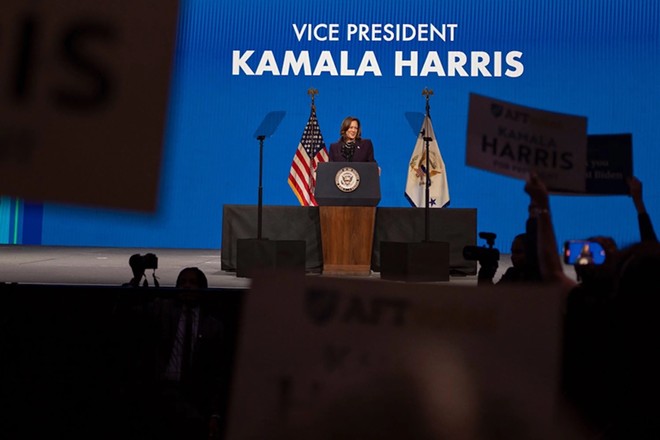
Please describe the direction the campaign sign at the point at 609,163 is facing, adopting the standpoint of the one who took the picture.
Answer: facing the viewer

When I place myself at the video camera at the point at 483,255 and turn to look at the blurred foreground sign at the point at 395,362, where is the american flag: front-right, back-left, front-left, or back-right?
back-right

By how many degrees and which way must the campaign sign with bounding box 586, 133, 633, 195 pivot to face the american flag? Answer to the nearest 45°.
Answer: approximately 135° to its right

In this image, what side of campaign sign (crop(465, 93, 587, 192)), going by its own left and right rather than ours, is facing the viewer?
front

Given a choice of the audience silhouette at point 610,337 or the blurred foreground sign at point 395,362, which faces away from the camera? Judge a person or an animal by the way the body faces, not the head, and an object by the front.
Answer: the audience silhouette

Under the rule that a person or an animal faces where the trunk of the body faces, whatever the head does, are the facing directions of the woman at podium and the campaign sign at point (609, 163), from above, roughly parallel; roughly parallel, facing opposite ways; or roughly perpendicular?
roughly parallel

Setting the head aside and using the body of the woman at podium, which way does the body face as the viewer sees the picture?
toward the camera
